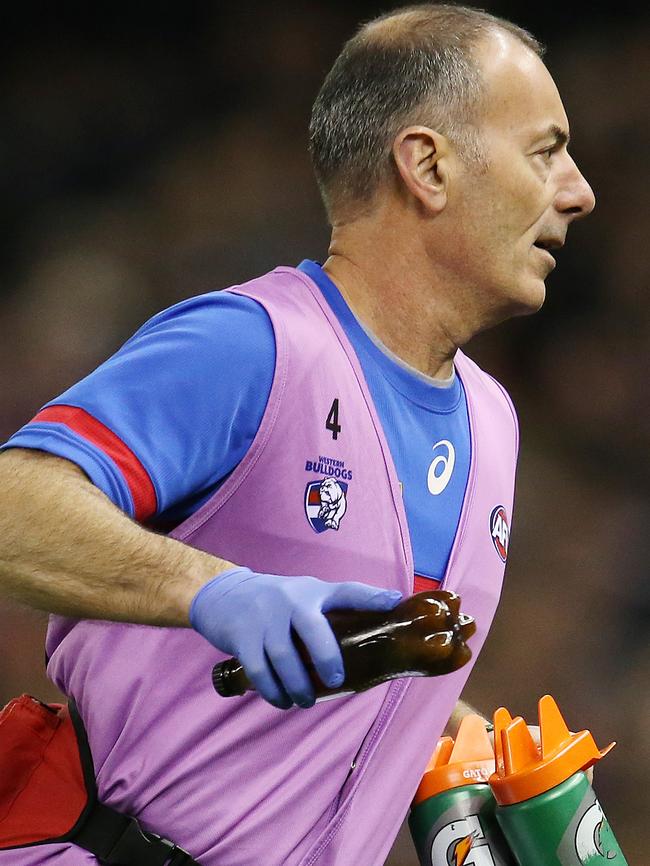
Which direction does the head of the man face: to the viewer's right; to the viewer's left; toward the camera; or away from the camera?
to the viewer's right

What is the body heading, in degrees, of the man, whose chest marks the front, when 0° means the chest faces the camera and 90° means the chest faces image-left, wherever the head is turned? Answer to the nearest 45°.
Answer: approximately 315°
